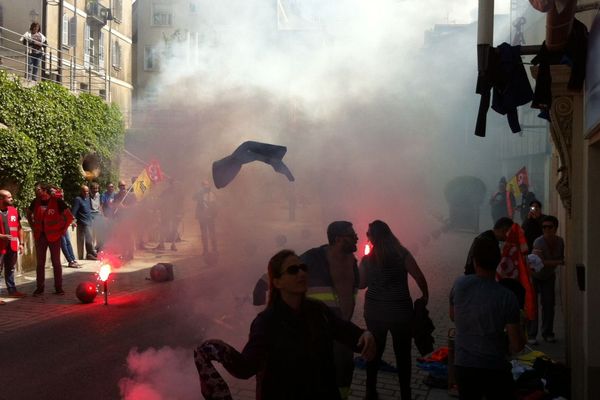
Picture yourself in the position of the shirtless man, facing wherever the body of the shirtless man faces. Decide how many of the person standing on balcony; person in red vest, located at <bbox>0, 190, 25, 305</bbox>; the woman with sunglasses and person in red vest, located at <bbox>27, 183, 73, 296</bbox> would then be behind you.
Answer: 3

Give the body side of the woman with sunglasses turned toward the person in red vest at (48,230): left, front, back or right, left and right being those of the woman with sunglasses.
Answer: back

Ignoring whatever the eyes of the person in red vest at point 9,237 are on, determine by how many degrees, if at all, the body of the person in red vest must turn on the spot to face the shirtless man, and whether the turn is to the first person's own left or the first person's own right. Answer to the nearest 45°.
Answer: approximately 45° to the first person's own right

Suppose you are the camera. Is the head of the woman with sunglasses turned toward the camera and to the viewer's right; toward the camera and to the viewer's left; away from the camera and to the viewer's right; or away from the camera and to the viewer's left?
toward the camera and to the viewer's right

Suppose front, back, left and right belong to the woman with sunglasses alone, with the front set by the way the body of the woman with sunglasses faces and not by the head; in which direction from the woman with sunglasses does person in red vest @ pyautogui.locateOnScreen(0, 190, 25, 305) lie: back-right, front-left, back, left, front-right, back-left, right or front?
back

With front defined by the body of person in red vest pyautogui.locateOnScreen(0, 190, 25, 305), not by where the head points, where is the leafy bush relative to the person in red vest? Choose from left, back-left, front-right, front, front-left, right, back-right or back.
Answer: back-left

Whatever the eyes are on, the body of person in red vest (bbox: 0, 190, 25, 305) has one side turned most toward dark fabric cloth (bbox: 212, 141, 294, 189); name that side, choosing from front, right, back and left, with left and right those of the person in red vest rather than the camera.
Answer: front

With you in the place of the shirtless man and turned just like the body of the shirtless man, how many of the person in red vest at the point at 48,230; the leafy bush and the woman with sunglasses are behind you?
2

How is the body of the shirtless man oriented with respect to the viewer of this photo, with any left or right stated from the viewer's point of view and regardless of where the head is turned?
facing the viewer and to the right of the viewer

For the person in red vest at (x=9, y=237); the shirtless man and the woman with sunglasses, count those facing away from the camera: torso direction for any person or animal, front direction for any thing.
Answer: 0
